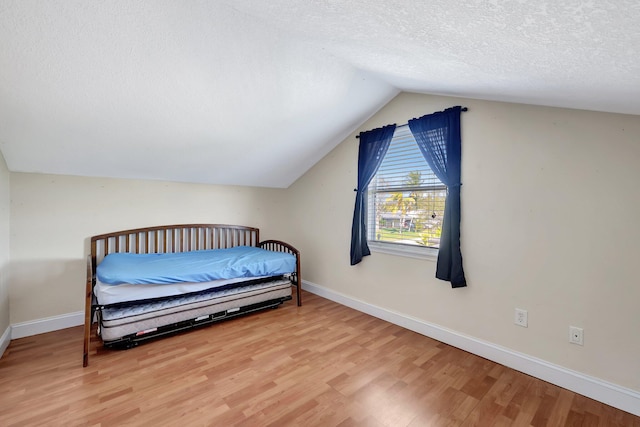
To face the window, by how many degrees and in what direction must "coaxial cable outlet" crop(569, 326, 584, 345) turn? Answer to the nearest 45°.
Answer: approximately 90° to its right

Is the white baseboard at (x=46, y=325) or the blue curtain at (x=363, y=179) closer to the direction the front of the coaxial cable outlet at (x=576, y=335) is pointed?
the white baseboard

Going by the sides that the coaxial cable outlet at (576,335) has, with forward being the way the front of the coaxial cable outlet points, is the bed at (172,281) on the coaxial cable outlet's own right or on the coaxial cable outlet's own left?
on the coaxial cable outlet's own right

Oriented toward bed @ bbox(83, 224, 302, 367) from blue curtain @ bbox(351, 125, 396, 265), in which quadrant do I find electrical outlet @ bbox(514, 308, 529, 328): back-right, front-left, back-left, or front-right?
back-left

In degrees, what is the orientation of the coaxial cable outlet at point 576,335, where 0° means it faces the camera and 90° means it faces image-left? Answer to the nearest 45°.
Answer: approximately 0°

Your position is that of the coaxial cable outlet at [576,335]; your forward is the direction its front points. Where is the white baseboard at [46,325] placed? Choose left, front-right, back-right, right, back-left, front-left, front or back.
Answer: front-right

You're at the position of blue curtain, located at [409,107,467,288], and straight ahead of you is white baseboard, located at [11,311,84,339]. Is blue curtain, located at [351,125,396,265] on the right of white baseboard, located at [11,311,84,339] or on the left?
right

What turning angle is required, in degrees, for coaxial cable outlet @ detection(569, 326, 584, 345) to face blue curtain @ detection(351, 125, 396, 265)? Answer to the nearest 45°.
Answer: approximately 90° to its right
